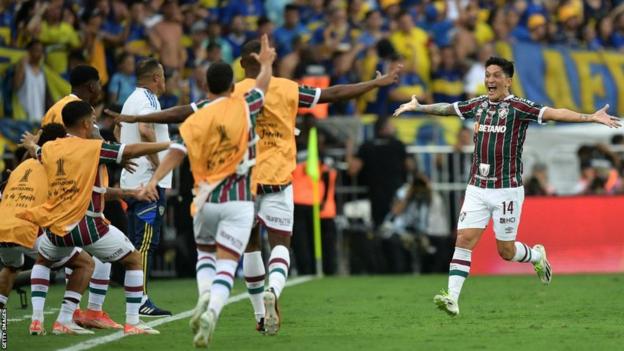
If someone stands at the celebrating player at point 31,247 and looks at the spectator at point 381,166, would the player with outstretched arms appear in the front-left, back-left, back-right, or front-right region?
front-right

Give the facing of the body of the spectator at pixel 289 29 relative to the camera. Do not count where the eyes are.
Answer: toward the camera

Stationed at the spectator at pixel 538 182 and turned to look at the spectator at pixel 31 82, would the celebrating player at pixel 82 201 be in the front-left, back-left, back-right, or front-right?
front-left

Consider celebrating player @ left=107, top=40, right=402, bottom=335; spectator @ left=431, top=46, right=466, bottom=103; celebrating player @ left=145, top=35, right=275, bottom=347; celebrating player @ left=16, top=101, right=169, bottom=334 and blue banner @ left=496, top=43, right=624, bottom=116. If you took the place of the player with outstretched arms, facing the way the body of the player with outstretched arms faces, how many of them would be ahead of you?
3

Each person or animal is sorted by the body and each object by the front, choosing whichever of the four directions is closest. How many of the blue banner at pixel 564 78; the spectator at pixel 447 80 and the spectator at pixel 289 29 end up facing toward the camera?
3

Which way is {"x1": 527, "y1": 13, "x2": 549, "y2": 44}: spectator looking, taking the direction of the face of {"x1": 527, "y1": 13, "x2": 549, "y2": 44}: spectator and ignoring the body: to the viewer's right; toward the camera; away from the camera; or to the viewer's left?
toward the camera

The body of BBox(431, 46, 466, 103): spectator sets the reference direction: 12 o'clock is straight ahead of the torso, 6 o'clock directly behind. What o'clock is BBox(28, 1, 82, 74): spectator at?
BBox(28, 1, 82, 74): spectator is roughly at 2 o'clock from BBox(431, 46, 466, 103): spectator.

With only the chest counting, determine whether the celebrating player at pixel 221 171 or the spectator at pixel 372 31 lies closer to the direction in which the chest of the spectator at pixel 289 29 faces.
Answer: the celebrating player

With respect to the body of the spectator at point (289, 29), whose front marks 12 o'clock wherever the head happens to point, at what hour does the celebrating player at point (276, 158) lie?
The celebrating player is roughly at 12 o'clock from the spectator.

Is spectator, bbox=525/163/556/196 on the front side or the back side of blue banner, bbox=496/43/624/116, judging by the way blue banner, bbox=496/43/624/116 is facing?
on the front side

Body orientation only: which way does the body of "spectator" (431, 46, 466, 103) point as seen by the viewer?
toward the camera

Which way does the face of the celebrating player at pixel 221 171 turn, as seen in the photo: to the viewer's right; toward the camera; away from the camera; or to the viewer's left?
away from the camera

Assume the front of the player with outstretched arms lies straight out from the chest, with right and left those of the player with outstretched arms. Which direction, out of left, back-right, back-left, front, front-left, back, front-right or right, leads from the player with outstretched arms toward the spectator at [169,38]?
right

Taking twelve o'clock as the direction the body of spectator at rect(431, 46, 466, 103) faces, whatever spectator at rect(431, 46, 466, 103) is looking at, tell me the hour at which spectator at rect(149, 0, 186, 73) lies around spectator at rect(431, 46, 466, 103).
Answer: spectator at rect(149, 0, 186, 73) is roughly at 2 o'clock from spectator at rect(431, 46, 466, 103).

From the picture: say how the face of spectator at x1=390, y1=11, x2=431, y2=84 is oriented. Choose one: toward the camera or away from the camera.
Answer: toward the camera

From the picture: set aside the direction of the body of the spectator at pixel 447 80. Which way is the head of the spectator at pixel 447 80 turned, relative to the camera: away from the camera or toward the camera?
toward the camera
